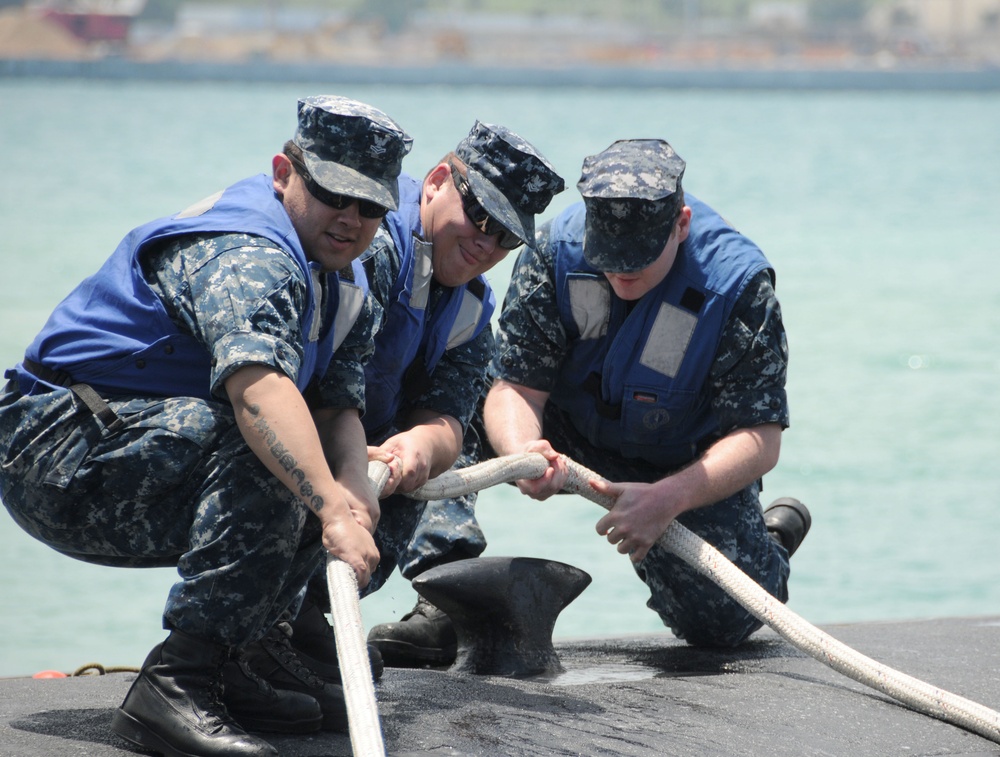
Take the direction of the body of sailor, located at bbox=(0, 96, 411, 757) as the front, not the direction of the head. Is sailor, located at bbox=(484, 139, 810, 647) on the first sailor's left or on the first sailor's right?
on the first sailor's left

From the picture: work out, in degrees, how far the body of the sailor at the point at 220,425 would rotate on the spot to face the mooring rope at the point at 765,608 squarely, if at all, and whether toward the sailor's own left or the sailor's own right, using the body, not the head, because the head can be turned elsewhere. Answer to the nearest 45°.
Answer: approximately 45° to the sailor's own left

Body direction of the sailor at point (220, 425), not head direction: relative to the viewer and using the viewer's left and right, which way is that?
facing the viewer and to the right of the viewer
